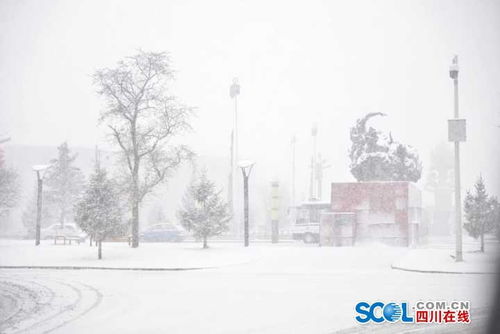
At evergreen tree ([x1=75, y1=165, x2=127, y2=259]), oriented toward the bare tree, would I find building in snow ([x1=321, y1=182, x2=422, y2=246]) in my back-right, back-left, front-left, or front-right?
front-right

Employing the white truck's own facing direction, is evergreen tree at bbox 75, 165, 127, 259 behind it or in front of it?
in front

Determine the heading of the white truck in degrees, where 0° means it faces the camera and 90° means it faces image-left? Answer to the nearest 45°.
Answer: approximately 45°

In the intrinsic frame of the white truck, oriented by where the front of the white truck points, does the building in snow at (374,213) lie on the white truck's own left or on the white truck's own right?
on the white truck's own left

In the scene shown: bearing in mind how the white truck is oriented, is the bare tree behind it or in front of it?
in front

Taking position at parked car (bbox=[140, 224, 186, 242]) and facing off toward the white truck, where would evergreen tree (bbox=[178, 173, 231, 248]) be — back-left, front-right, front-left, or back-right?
front-right

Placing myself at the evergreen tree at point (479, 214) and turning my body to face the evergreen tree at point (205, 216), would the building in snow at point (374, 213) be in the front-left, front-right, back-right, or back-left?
front-right

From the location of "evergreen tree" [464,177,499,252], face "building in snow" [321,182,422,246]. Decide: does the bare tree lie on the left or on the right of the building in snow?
left

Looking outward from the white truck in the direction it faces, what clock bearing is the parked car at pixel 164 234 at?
The parked car is roughly at 12 o'clock from the white truck.
